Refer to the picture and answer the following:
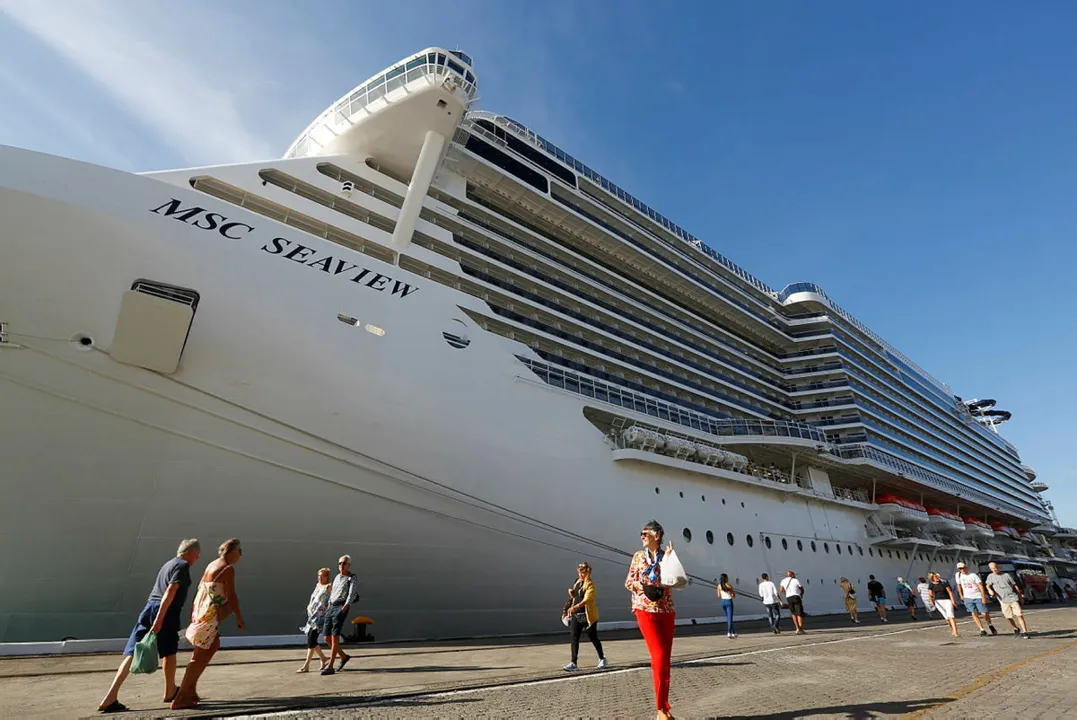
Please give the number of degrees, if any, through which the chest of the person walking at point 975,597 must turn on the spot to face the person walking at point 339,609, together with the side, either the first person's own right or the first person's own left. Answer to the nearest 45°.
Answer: approximately 45° to the first person's own right

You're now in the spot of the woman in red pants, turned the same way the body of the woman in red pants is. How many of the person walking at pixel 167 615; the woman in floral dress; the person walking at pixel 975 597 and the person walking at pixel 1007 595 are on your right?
2

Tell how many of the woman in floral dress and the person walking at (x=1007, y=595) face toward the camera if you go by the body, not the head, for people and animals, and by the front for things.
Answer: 1

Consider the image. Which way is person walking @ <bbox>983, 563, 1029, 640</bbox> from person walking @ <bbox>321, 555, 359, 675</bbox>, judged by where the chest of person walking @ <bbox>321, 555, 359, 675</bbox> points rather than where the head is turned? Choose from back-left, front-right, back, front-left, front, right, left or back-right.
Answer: back-left

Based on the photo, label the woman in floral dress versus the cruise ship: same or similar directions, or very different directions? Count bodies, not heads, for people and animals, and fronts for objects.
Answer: very different directions

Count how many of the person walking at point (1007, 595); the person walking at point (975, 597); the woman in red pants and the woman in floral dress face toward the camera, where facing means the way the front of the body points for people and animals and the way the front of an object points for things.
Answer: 3

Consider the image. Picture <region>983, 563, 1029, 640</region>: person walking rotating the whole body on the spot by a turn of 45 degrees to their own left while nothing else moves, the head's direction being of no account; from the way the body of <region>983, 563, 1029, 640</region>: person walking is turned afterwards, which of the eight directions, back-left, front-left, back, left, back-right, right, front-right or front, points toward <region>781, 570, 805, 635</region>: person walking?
back-right

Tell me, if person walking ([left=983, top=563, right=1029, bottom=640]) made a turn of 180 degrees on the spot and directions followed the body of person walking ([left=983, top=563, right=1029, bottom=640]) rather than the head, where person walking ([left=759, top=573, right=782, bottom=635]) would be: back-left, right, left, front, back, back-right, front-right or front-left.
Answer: left

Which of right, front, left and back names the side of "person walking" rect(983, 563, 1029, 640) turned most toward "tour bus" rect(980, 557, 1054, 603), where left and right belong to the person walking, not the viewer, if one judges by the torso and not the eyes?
back

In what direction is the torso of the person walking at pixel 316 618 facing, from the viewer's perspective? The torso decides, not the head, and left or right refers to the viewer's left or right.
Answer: facing the viewer and to the left of the viewer

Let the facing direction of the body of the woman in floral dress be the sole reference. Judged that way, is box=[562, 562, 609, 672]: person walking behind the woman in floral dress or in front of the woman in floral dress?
in front
